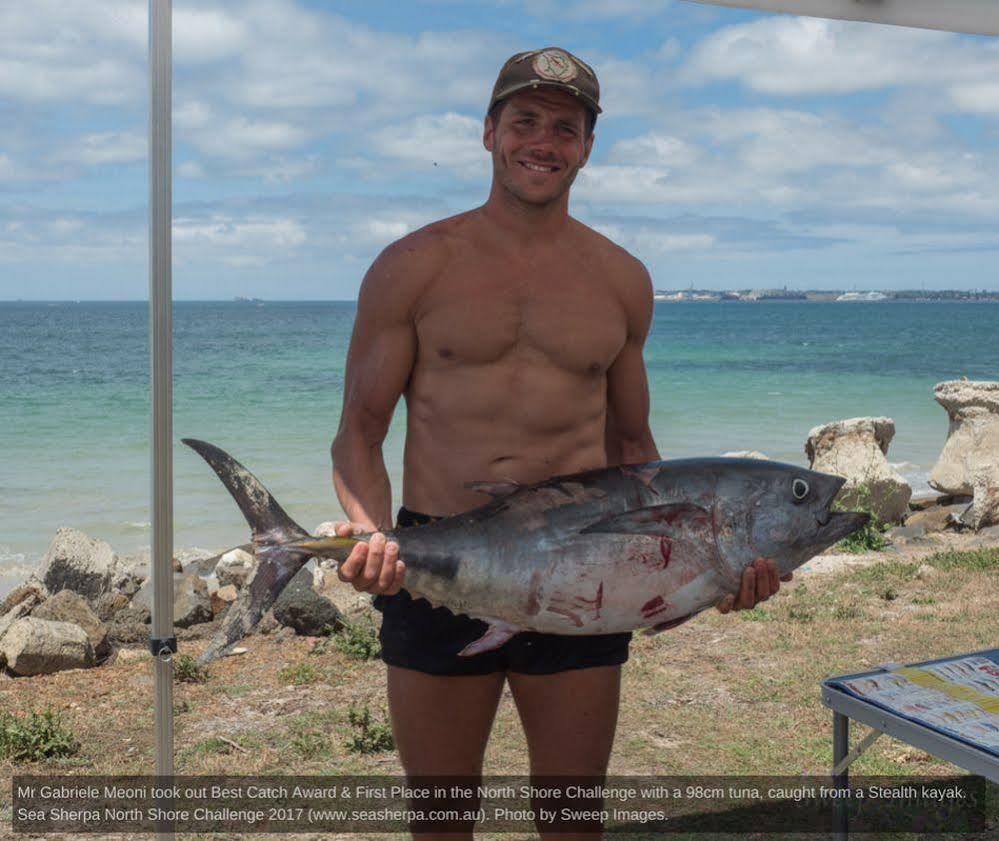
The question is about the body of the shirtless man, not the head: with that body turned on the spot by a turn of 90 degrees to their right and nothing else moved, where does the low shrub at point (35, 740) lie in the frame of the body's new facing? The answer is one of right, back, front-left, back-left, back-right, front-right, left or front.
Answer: front-right

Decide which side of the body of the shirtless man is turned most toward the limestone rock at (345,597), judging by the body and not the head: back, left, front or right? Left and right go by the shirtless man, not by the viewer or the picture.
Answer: back

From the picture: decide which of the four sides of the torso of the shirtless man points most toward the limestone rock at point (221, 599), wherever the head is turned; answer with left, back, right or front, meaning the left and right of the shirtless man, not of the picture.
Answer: back

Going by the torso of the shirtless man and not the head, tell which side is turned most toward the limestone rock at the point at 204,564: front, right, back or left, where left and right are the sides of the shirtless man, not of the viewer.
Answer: back

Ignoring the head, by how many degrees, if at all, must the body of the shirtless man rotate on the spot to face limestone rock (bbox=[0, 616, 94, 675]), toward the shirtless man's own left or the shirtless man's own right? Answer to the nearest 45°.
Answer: approximately 135° to the shirtless man's own right

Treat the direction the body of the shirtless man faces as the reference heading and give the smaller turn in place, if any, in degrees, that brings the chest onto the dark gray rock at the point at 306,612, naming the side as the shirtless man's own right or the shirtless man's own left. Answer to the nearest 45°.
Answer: approximately 180°

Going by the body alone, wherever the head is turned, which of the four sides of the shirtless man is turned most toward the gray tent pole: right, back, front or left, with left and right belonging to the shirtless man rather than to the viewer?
right

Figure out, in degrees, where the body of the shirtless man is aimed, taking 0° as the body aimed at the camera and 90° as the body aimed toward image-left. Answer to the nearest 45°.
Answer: approximately 0°

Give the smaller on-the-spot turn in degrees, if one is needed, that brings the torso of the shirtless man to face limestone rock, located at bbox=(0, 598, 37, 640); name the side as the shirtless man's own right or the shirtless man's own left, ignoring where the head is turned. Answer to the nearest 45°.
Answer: approximately 135° to the shirtless man's own right
